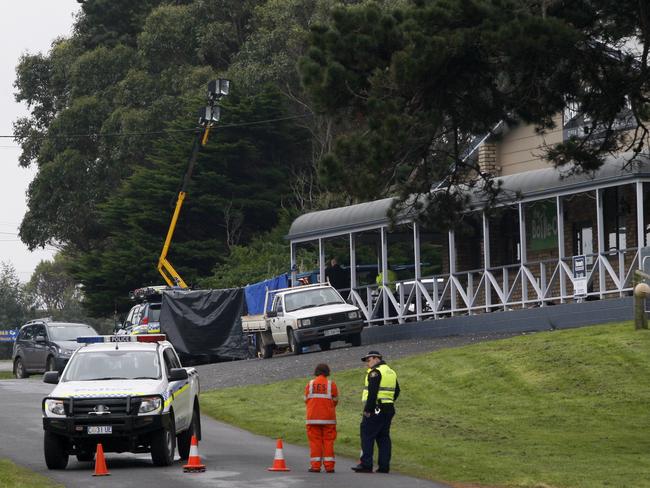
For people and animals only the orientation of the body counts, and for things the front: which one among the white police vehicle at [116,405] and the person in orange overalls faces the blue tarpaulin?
the person in orange overalls

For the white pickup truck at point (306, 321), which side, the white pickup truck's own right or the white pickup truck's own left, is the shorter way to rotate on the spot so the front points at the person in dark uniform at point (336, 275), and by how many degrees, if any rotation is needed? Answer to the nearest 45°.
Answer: approximately 135° to the white pickup truck's own left

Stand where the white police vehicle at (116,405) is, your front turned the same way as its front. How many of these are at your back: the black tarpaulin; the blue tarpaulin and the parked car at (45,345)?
3

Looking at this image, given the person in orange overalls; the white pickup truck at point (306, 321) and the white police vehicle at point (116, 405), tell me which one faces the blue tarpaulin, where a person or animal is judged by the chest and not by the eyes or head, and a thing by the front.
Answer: the person in orange overalls

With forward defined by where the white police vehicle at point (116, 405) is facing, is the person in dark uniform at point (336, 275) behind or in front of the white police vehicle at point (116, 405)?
behind

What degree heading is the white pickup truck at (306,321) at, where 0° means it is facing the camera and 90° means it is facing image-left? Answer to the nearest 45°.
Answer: approximately 315°

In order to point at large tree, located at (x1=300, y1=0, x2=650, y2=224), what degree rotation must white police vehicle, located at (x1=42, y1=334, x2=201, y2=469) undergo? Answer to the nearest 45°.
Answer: approximately 90° to its left

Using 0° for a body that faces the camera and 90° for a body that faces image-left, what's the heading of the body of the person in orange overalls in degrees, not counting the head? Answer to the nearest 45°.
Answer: approximately 180°

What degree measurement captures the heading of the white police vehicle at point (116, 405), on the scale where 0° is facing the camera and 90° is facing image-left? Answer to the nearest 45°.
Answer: approximately 0°

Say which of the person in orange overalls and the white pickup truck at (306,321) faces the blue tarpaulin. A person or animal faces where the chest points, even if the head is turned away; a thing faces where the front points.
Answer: the person in orange overalls

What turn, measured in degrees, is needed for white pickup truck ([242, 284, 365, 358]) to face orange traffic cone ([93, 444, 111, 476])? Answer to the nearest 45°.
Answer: approximately 45° to its right
